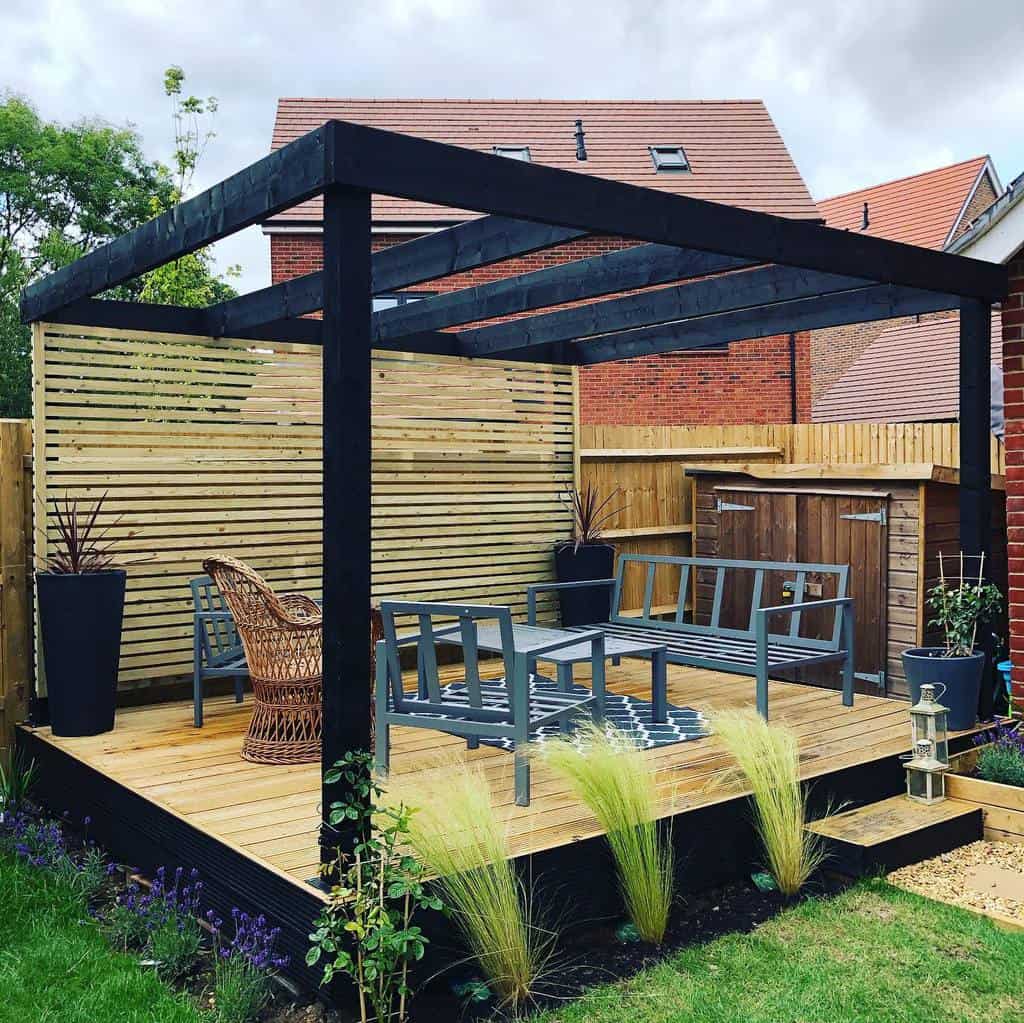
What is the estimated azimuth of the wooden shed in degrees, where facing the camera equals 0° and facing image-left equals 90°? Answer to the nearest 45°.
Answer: approximately 45°

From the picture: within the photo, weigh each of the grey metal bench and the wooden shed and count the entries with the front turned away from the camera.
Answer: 0

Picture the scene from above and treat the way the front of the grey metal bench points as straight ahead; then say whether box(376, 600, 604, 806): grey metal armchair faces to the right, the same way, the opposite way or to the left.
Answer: the opposite way

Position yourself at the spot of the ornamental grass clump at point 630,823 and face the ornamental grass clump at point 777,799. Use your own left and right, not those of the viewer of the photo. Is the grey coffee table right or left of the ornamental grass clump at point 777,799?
left

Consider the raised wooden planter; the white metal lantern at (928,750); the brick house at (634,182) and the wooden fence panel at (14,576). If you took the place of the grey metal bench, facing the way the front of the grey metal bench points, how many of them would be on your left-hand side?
2

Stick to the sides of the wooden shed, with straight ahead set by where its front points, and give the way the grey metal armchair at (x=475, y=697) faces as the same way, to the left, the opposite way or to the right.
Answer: the opposite way

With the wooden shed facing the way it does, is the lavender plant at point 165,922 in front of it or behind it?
in front

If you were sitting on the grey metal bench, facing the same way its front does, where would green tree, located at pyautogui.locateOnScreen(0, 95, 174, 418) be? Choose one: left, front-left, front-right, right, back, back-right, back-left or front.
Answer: right
